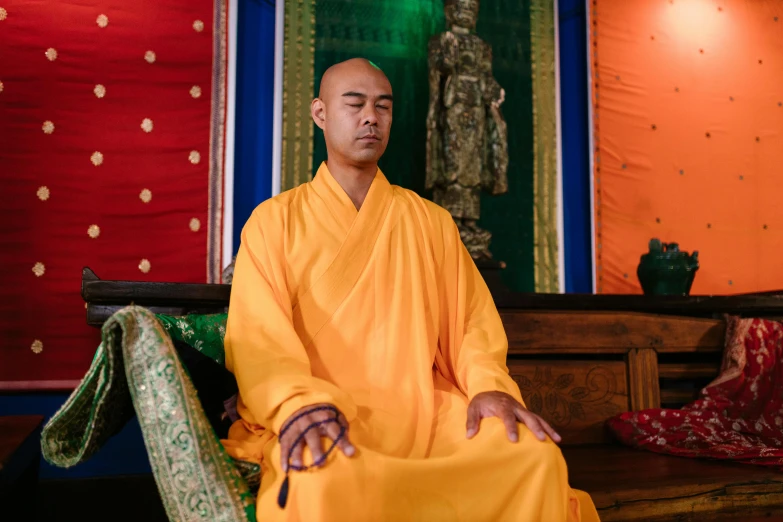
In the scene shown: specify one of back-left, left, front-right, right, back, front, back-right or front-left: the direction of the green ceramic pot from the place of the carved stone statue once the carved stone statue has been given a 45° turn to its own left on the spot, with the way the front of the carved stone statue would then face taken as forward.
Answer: front-left

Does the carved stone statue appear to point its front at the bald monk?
yes

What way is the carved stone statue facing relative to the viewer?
toward the camera

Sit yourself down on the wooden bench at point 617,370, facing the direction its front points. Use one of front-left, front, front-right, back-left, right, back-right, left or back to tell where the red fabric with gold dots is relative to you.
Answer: right

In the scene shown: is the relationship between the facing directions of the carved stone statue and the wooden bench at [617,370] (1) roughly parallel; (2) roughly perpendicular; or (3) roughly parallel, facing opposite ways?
roughly parallel

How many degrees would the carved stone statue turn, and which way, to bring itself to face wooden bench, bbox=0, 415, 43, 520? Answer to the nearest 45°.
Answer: approximately 45° to its right

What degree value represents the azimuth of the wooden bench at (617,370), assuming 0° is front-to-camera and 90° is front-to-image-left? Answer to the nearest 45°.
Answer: approximately 0°

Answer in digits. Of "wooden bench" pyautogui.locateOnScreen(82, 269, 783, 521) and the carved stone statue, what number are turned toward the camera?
2

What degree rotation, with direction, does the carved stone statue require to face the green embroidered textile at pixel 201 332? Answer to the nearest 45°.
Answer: approximately 45° to its right
